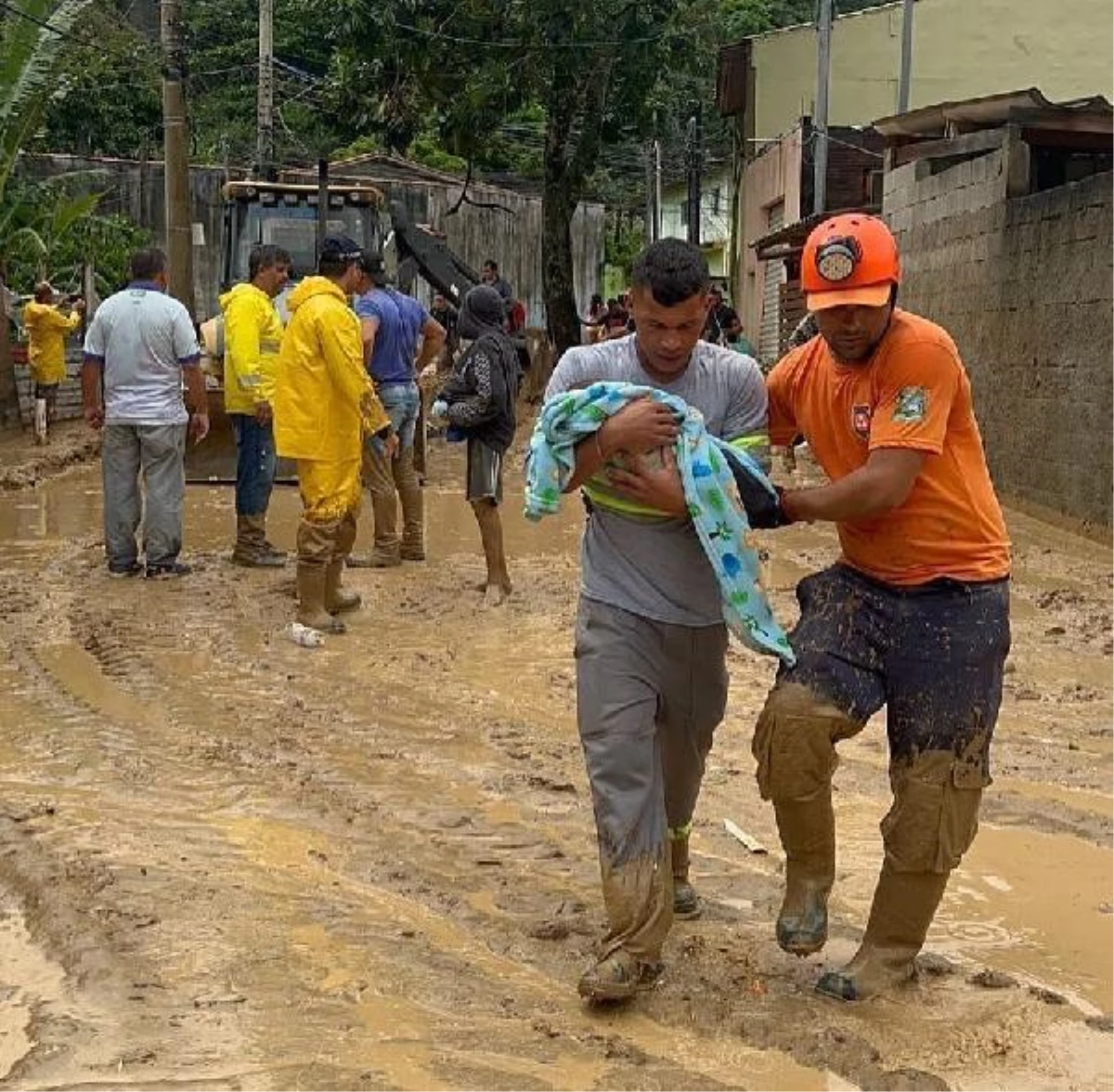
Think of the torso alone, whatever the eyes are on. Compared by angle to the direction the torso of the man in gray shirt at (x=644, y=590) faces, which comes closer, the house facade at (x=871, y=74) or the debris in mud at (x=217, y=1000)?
the debris in mud

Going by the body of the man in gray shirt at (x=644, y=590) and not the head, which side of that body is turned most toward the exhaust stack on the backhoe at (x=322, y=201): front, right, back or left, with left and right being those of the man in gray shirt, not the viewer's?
back

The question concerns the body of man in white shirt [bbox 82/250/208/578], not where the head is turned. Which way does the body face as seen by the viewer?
away from the camera

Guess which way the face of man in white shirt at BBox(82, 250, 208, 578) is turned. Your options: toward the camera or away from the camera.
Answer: away from the camera

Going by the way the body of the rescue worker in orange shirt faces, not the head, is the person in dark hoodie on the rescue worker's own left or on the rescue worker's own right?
on the rescue worker's own right

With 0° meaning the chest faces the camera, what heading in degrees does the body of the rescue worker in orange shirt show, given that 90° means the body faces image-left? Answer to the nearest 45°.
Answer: approximately 45°

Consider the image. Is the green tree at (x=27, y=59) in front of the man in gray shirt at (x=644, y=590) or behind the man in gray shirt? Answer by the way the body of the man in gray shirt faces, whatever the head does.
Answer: behind

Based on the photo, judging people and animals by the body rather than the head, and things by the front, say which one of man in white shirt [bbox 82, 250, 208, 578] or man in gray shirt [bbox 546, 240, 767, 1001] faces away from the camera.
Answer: man in white shirt [bbox 82, 250, 208, 578]
